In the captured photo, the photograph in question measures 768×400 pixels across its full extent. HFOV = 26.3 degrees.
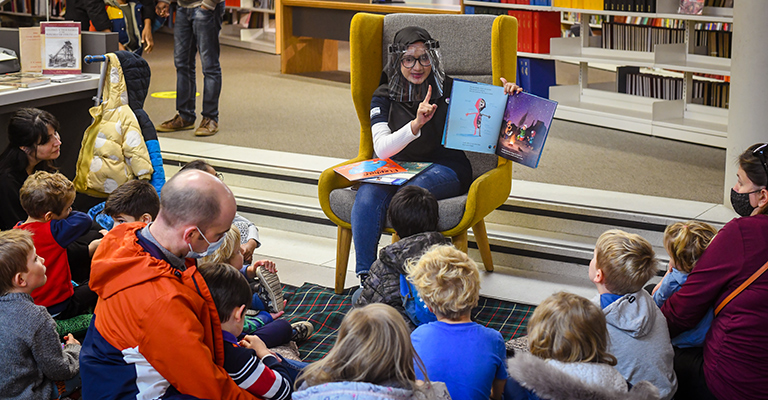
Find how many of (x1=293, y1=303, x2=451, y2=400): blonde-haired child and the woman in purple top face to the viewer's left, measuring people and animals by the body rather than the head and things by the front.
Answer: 1

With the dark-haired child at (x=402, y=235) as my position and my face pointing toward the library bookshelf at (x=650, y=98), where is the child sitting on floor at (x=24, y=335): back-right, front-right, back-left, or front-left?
back-left

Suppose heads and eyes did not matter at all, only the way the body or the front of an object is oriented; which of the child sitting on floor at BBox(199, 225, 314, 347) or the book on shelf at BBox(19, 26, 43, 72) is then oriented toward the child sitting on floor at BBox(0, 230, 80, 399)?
the book on shelf

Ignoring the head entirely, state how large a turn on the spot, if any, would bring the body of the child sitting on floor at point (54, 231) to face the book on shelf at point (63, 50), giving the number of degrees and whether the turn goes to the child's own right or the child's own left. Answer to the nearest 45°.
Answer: approximately 90° to the child's own left

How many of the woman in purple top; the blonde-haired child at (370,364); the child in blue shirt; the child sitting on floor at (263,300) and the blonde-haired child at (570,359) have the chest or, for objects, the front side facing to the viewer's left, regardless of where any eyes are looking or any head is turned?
1

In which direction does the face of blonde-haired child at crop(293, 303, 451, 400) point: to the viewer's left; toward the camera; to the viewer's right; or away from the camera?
away from the camera

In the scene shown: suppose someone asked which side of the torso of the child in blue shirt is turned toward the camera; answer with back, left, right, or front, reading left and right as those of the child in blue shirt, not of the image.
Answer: back

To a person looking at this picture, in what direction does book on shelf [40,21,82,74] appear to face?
facing the viewer

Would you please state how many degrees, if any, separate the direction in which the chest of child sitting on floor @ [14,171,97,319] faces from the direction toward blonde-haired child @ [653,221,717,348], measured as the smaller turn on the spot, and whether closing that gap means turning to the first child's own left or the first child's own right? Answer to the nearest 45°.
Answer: approximately 45° to the first child's own right

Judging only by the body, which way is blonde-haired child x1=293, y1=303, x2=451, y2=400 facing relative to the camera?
away from the camera

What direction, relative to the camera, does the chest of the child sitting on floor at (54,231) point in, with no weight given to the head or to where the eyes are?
to the viewer's right

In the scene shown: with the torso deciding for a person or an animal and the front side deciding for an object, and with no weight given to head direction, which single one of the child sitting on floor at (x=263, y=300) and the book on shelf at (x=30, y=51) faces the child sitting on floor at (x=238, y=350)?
the book on shelf

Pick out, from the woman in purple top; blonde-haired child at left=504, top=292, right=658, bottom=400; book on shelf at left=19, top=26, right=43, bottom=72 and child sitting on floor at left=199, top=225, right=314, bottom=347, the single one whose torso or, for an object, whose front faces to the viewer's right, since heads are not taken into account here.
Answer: the child sitting on floor

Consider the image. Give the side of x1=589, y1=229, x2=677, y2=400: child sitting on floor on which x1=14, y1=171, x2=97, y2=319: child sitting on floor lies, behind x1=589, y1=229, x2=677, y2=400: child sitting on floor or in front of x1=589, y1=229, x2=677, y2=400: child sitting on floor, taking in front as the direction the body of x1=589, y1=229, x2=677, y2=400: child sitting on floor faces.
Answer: in front

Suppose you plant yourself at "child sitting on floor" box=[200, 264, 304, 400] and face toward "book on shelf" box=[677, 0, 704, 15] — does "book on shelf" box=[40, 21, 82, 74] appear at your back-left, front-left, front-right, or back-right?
front-left

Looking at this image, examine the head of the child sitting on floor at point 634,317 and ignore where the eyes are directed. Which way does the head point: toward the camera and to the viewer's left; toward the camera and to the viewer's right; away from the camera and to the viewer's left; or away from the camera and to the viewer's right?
away from the camera and to the viewer's left
